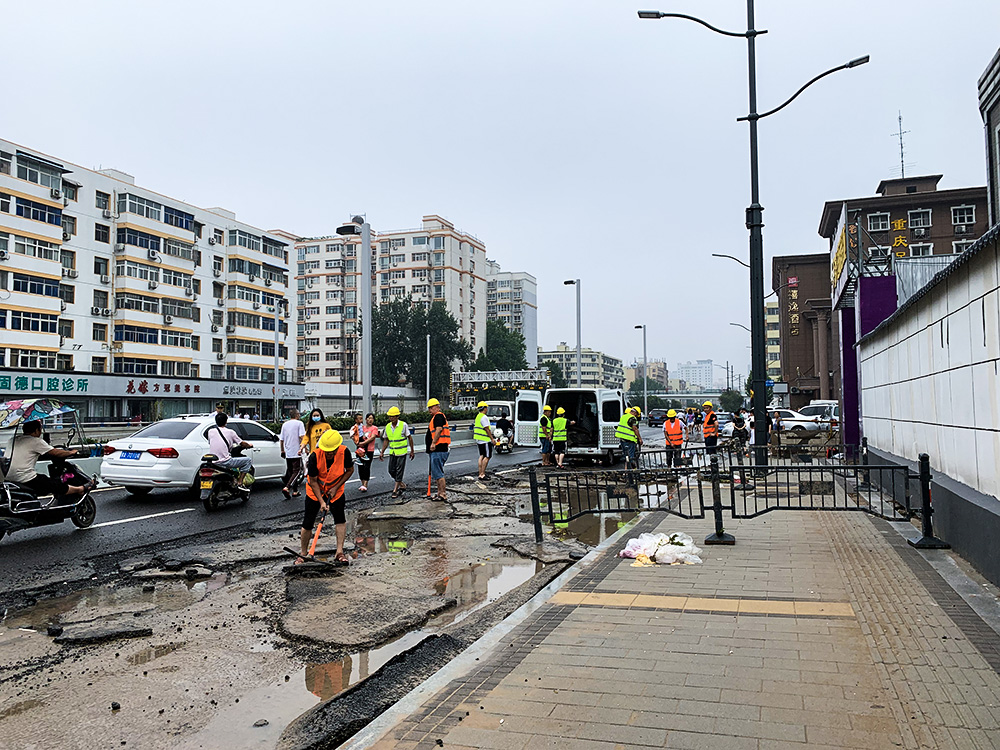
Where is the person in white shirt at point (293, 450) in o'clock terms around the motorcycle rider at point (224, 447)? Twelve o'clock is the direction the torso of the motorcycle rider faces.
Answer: The person in white shirt is roughly at 12 o'clock from the motorcycle rider.

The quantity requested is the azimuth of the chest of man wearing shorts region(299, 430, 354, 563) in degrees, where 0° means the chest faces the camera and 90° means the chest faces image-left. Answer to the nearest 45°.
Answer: approximately 0°

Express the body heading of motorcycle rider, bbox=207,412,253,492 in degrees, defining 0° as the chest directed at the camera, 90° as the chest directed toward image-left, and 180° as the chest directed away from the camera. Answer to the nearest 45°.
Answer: approximately 225°

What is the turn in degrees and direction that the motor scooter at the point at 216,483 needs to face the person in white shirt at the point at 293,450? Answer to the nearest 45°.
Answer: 0° — it already faces them

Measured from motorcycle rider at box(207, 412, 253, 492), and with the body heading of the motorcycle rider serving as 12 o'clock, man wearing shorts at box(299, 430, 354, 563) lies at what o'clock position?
The man wearing shorts is roughly at 4 o'clock from the motorcycle rider.

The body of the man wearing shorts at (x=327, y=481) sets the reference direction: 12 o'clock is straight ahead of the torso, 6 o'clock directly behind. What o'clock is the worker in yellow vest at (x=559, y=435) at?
The worker in yellow vest is roughly at 7 o'clock from the man wearing shorts.

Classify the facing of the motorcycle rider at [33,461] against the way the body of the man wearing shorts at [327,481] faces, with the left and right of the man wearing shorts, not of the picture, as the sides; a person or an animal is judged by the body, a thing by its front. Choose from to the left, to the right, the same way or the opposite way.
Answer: to the left

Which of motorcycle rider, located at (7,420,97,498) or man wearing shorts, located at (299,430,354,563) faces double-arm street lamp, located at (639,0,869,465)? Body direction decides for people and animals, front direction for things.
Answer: the motorcycle rider
